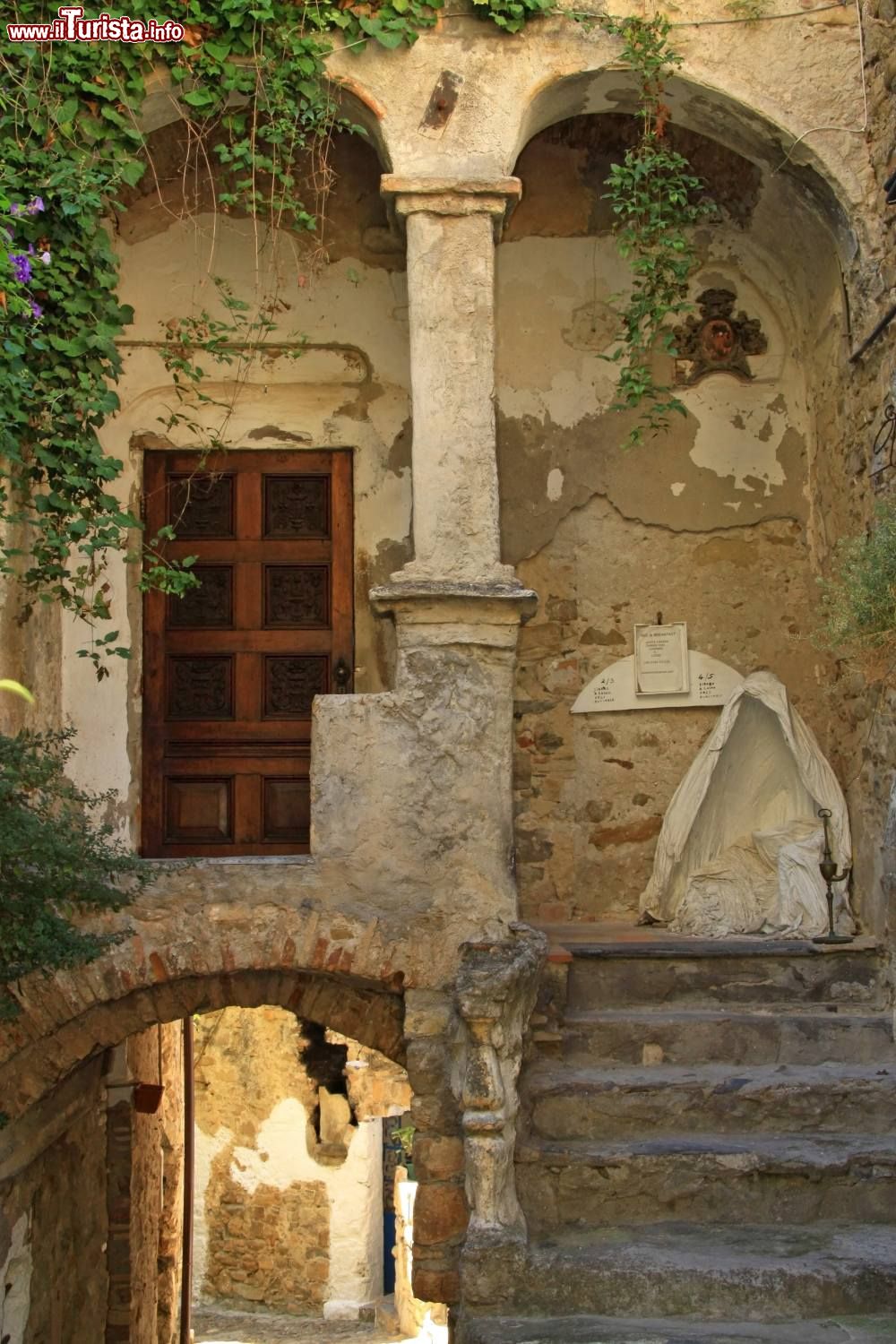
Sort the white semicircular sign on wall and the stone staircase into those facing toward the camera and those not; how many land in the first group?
2

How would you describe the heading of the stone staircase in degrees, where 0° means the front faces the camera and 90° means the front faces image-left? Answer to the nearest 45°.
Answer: approximately 0°

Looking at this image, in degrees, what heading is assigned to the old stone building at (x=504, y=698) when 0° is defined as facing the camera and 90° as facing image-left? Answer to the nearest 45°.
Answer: approximately 0°
